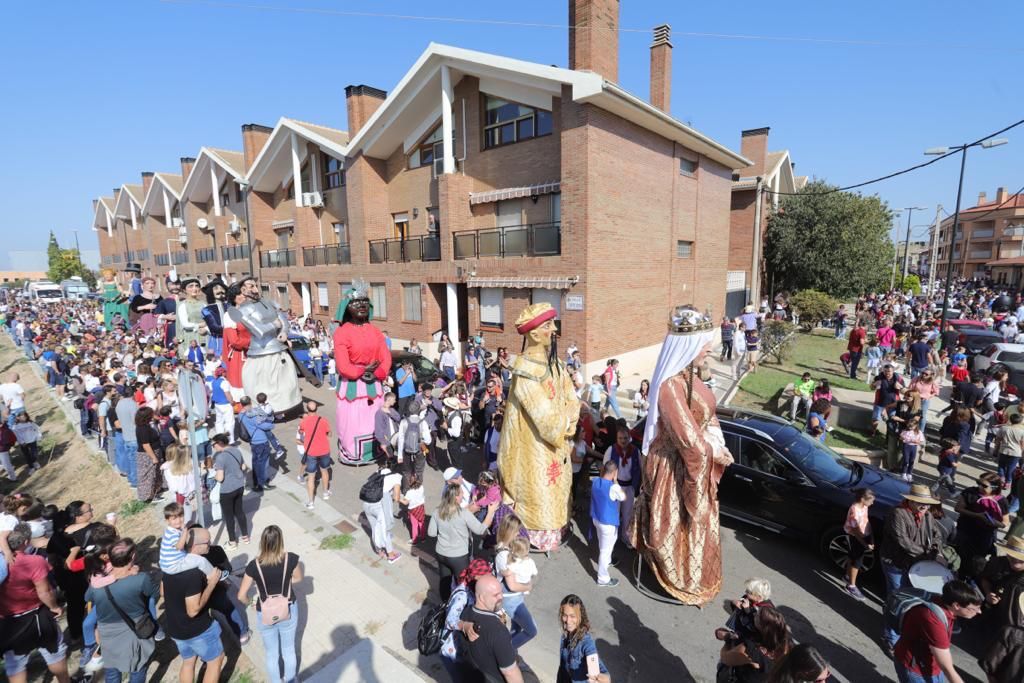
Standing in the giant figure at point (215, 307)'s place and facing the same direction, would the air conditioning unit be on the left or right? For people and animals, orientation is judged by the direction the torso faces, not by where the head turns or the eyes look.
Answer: on its left

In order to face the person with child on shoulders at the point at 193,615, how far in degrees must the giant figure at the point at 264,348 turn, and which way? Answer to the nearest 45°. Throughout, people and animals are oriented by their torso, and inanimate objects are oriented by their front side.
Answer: approximately 45° to its right

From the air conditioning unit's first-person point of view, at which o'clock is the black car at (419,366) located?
The black car is roughly at 10 o'clock from the air conditioning unit.

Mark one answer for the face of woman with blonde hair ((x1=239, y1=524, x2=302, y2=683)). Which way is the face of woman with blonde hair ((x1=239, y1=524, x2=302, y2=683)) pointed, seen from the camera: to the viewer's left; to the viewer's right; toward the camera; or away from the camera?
away from the camera

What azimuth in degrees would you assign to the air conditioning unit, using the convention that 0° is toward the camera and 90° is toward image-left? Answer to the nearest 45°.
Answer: approximately 45°

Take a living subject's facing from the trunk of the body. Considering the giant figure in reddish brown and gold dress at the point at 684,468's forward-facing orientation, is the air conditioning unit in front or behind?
behind

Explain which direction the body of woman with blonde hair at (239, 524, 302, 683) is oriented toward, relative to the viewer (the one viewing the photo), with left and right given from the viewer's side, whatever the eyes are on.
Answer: facing away from the viewer

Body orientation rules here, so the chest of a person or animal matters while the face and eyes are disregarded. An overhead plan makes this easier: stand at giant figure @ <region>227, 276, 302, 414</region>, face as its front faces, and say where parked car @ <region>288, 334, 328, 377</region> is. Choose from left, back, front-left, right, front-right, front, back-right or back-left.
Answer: back-left

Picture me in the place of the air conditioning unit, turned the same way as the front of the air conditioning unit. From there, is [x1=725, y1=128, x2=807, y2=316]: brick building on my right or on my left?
on my left

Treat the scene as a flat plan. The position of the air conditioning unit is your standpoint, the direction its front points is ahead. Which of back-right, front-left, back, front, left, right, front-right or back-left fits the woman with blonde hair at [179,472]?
front-left
